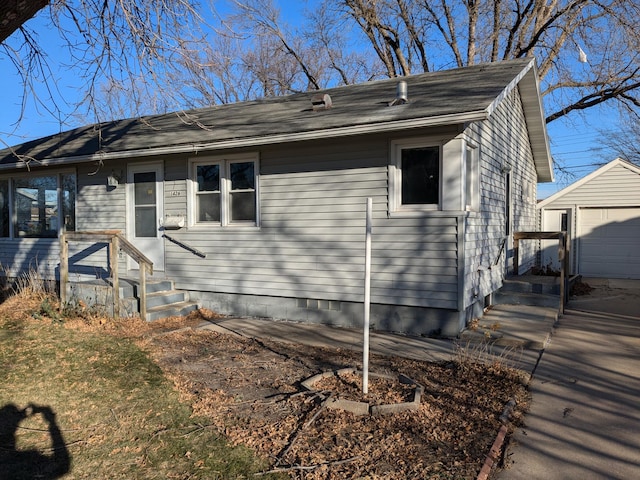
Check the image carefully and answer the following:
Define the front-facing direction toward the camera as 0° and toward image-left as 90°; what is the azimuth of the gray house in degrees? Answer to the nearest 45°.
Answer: approximately 45°

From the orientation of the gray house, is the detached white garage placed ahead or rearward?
rearward

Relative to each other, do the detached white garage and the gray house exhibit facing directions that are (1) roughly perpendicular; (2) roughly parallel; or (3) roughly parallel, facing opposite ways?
roughly parallel

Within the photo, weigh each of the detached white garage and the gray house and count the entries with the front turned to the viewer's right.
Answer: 0

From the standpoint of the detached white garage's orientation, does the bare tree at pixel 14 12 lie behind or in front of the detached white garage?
in front

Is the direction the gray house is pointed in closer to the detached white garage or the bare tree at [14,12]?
the bare tree

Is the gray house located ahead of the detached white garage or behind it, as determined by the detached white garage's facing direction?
ahead

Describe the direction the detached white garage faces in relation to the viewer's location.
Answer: facing the viewer

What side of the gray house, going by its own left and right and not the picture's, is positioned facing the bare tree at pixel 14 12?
front
